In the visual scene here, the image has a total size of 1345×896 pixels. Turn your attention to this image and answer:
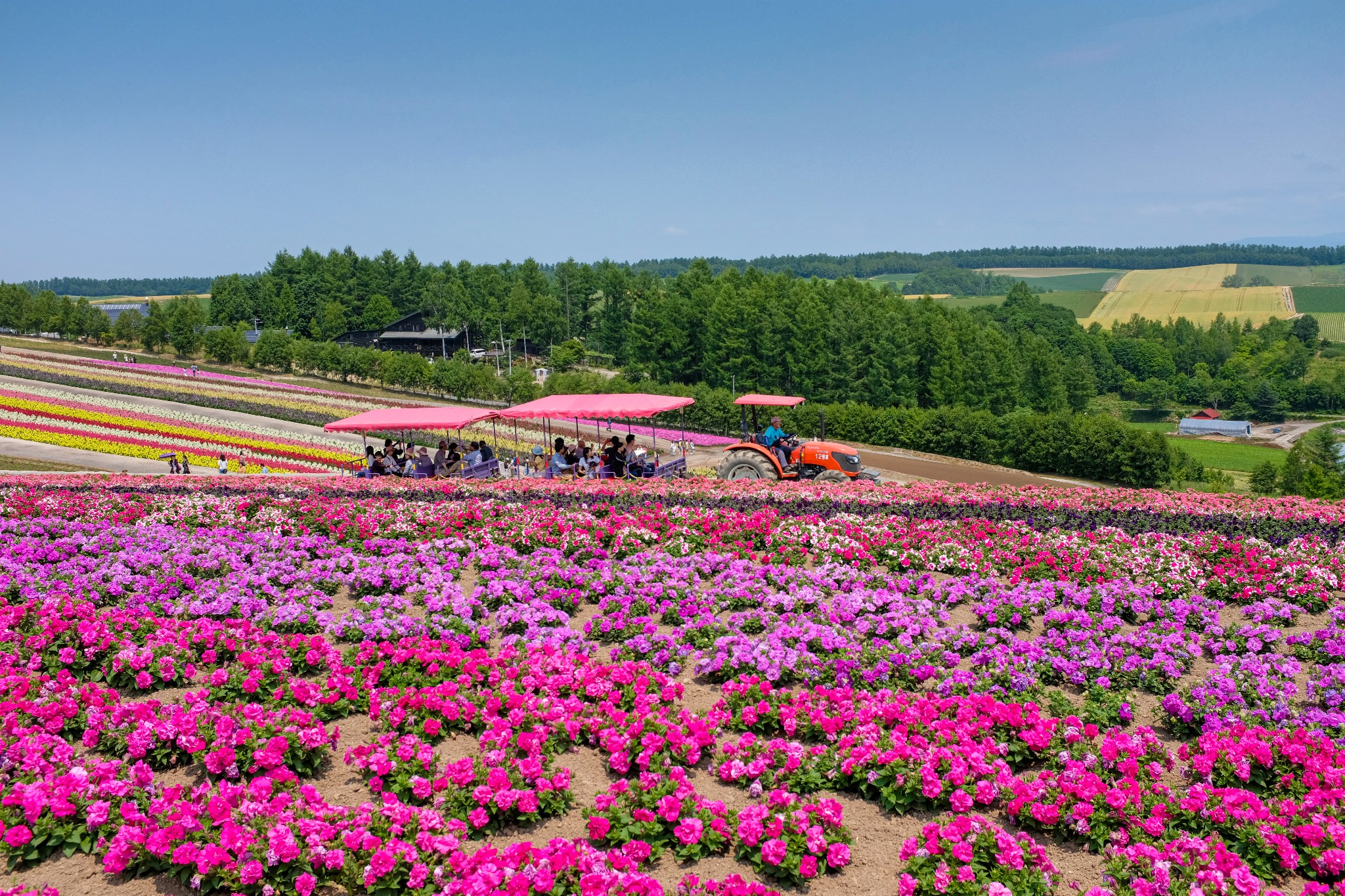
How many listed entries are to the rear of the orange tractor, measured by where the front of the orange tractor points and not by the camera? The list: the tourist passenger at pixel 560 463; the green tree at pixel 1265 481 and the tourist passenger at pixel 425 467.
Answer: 2

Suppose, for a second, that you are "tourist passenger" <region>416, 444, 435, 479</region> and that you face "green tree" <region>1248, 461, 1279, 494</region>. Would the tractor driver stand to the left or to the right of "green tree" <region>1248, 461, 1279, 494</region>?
right

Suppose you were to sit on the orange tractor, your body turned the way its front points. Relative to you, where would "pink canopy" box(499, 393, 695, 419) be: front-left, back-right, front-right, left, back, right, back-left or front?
back

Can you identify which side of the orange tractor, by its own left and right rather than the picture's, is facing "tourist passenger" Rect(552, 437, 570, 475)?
back

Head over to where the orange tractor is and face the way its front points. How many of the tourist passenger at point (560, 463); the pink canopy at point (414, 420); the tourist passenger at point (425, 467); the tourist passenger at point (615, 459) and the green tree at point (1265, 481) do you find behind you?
4

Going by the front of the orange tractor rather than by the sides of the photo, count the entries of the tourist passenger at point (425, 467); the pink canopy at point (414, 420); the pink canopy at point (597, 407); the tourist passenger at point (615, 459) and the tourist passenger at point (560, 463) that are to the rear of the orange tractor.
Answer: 5

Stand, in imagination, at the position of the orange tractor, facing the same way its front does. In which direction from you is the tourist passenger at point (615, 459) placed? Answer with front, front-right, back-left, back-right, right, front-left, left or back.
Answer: back

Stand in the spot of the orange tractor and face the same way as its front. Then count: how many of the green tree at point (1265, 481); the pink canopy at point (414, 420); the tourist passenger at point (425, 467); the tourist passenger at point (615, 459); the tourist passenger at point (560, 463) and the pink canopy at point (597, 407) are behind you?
5

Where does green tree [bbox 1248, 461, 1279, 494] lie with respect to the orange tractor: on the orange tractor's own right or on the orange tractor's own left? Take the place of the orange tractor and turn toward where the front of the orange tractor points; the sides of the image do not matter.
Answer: on the orange tractor's own left

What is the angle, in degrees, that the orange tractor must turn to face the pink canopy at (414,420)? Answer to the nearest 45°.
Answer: approximately 180°

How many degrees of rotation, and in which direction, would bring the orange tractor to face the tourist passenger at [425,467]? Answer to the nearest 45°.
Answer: approximately 180°

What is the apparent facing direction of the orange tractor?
to the viewer's right
